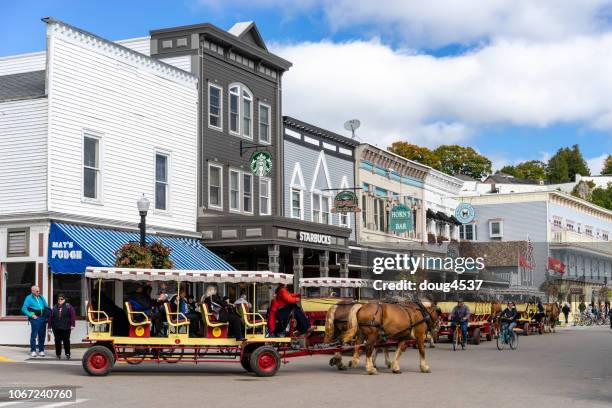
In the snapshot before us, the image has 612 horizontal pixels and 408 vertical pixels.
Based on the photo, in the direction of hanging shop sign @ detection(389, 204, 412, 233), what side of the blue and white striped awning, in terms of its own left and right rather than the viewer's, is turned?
left

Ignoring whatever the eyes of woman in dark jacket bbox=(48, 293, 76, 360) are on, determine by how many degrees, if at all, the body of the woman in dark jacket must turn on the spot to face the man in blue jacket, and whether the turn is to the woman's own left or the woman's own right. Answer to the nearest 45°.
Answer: approximately 135° to the woman's own right

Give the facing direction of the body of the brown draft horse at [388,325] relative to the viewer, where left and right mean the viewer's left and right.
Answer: facing to the right of the viewer

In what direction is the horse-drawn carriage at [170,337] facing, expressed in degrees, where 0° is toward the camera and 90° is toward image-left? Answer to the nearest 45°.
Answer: approximately 270°

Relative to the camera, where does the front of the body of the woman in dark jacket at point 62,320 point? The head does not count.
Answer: toward the camera

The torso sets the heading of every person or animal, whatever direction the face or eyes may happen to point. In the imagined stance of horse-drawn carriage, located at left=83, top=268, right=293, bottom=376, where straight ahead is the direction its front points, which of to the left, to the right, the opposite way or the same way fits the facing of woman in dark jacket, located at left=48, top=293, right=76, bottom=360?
to the right

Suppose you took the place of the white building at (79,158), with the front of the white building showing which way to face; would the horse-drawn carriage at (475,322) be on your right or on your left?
on your left

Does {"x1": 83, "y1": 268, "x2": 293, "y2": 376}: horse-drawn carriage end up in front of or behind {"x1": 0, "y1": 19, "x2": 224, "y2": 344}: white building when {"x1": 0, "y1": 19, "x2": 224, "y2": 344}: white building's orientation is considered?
in front

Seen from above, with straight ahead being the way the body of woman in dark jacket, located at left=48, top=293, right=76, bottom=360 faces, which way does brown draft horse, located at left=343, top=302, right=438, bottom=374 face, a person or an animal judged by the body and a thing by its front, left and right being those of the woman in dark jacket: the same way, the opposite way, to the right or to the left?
to the left

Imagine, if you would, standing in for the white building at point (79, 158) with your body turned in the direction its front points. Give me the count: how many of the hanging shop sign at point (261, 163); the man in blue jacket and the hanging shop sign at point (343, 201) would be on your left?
2

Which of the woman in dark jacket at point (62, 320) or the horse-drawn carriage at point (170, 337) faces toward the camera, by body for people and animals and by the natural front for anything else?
the woman in dark jacket

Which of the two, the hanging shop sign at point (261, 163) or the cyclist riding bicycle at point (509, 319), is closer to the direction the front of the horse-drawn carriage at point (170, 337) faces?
the cyclist riding bicycle

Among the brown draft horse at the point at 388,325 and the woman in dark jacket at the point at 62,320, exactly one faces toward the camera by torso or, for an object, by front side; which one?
the woman in dark jacket

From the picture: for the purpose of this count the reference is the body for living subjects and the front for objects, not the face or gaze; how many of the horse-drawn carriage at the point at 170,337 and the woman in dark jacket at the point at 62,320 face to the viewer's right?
1
